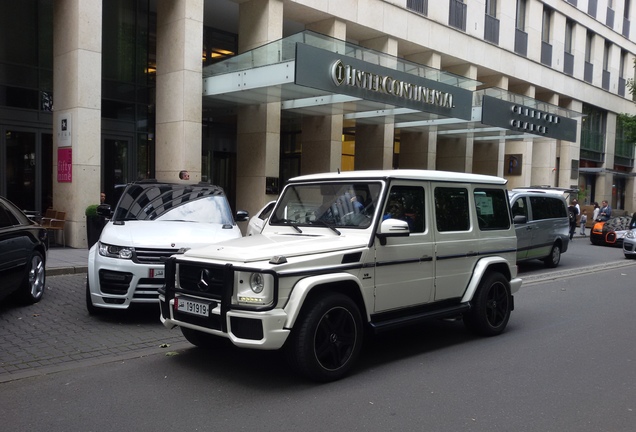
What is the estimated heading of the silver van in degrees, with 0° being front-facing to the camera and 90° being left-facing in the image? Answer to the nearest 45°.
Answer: approximately 45°

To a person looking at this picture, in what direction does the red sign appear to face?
facing the viewer

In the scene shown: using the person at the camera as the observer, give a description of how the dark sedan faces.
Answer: facing the viewer and to the left of the viewer

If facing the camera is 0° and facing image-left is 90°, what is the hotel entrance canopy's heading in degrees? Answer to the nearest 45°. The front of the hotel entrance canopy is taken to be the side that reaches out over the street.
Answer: approximately 315°

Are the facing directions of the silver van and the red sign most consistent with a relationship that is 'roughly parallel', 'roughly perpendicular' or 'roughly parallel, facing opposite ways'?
roughly perpendicular

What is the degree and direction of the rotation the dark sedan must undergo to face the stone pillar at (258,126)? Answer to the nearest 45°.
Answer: approximately 180°

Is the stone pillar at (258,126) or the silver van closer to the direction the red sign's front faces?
the silver van

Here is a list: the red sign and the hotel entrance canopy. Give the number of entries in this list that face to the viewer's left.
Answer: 0

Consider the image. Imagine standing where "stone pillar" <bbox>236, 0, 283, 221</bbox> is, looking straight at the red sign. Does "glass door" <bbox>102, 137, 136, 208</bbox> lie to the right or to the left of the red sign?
right

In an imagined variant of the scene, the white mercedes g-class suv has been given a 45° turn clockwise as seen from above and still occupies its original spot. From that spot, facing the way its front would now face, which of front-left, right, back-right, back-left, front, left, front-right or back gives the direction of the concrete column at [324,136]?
right

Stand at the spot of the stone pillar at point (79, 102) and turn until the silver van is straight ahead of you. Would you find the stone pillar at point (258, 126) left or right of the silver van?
left

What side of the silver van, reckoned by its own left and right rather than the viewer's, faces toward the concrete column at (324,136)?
right

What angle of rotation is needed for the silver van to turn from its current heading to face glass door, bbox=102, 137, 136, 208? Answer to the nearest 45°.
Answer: approximately 45° to its right
